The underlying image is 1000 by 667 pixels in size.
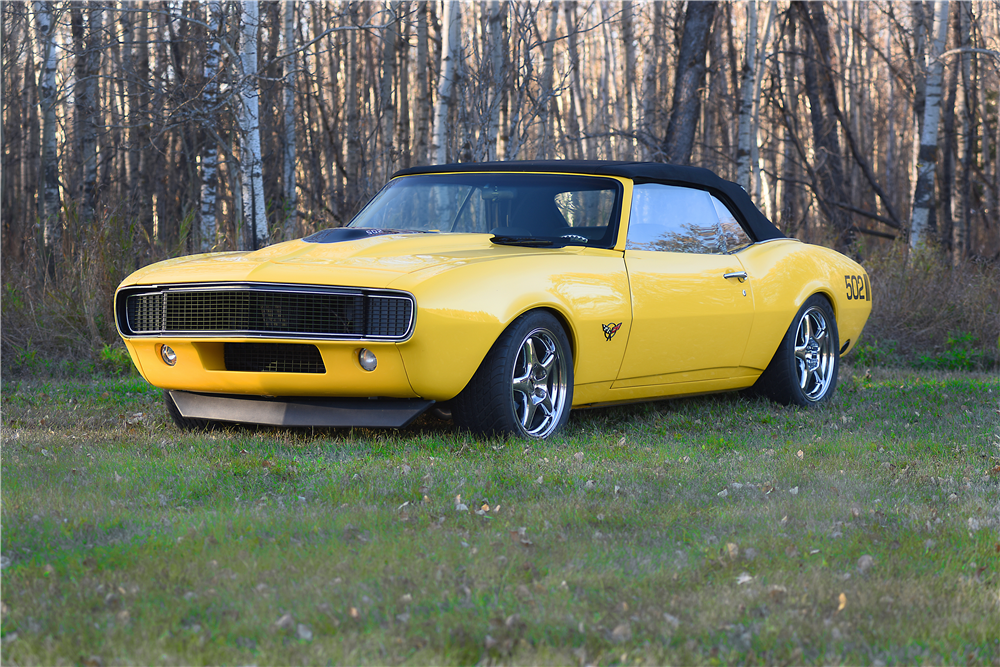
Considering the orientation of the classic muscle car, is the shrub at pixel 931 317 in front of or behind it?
behind

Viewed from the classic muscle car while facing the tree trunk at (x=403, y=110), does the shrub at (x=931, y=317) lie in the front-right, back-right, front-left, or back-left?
front-right

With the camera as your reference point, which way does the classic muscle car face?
facing the viewer and to the left of the viewer

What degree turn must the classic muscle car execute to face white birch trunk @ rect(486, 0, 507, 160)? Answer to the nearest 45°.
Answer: approximately 135° to its right

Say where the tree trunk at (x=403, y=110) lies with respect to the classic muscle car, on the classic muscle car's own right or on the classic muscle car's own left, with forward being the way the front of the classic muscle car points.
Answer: on the classic muscle car's own right

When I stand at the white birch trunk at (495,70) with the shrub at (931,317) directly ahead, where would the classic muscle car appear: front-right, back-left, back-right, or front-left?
front-right
